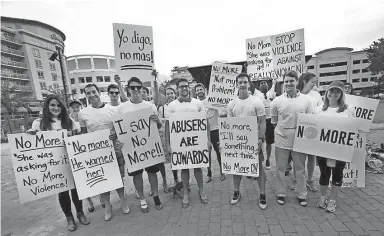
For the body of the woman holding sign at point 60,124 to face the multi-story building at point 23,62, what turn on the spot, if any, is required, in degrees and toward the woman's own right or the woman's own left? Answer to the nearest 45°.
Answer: approximately 180°

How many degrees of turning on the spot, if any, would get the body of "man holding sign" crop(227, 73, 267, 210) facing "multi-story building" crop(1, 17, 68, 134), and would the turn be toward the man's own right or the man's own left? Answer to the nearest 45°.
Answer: approximately 135° to the man's own right

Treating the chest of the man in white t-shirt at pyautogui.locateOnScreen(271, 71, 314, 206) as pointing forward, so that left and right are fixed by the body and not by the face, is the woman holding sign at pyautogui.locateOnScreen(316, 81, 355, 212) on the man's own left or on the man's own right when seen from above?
on the man's own left

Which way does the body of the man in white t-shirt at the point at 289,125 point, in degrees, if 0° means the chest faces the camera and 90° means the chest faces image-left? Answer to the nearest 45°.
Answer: approximately 0°

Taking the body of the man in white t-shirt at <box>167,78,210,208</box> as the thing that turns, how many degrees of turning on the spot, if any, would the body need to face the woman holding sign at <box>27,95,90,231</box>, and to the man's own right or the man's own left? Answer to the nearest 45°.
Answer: approximately 90° to the man's own right

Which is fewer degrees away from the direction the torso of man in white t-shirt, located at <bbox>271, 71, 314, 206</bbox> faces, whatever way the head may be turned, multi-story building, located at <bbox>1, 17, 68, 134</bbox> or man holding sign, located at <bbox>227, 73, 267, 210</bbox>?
the man holding sign

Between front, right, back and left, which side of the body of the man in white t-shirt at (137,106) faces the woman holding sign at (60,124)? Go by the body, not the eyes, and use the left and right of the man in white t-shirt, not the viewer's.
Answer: right

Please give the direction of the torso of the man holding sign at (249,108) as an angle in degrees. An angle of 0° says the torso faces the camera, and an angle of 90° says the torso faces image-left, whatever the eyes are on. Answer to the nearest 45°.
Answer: approximately 0°
